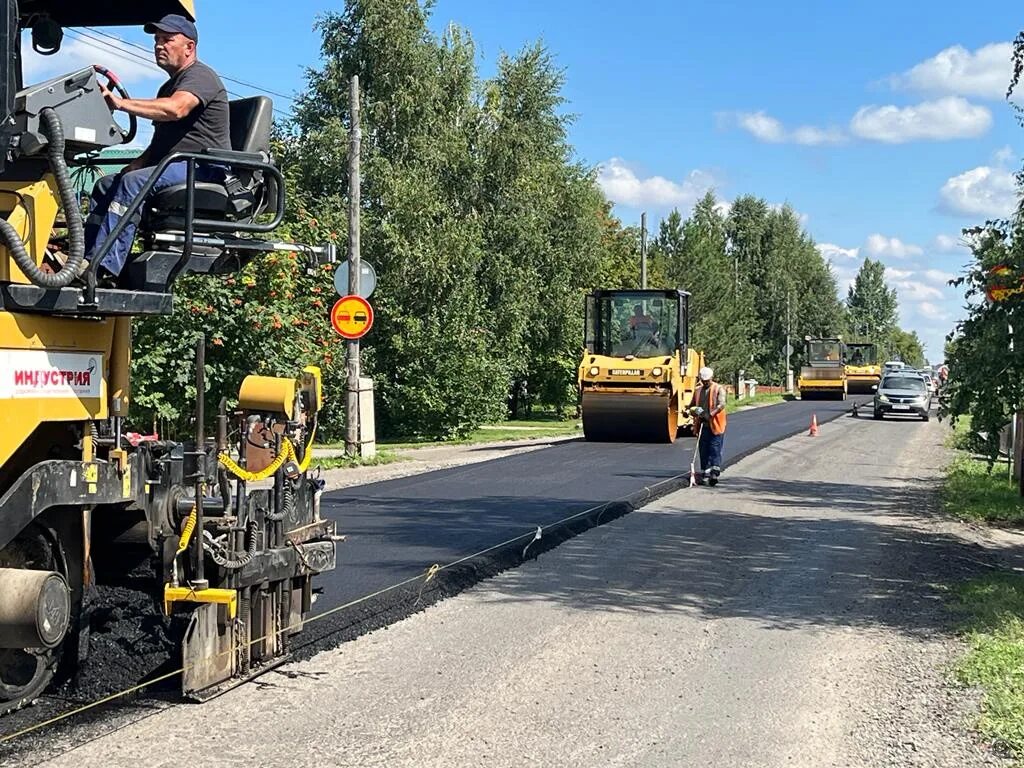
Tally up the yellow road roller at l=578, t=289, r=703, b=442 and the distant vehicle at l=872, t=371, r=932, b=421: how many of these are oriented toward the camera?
2

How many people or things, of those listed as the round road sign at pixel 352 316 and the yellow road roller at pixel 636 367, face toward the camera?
2

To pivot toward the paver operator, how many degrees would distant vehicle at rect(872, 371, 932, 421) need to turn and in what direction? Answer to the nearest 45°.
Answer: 0° — it already faces them

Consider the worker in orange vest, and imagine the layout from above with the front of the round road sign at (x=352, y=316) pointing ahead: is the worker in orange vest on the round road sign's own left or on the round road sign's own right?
on the round road sign's own left

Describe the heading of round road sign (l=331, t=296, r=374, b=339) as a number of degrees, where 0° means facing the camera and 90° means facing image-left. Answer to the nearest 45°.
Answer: approximately 0°

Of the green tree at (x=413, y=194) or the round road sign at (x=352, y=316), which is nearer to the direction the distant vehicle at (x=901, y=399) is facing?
the round road sign
